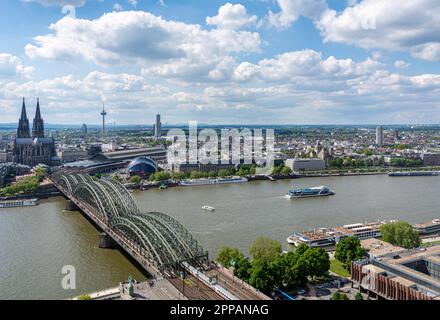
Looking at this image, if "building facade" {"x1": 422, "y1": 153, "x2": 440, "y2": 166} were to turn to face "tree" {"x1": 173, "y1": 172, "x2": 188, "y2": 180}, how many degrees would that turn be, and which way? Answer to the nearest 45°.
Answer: approximately 45° to its right

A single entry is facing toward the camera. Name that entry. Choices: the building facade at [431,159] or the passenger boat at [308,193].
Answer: the building facade

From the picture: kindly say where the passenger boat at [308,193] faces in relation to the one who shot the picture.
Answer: facing to the right of the viewer

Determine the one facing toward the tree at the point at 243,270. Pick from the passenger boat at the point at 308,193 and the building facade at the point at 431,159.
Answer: the building facade

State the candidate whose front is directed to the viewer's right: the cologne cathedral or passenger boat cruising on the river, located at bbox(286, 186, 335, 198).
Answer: the passenger boat cruising on the river

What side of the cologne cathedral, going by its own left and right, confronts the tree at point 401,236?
back

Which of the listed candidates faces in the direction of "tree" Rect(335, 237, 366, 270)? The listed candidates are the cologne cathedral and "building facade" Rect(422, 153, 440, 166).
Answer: the building facade

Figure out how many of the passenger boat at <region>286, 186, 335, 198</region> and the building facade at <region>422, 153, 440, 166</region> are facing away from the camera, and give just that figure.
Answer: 0

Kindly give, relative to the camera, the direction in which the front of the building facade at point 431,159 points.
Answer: facing the viewer

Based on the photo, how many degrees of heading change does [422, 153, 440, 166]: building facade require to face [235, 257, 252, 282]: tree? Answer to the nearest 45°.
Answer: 0° — it already faces it

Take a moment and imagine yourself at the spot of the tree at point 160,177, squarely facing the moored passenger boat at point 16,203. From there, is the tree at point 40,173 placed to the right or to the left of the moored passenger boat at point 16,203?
right

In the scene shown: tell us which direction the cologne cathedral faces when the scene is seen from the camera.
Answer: facing away from the viewer
